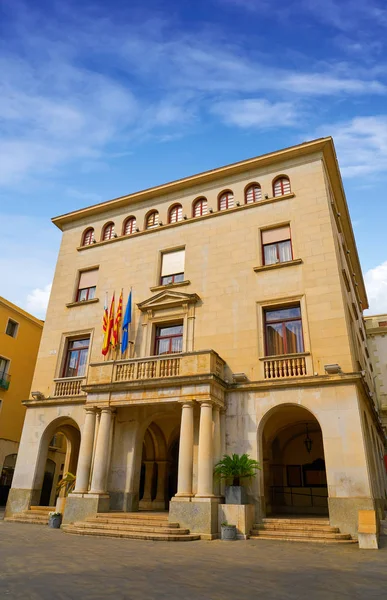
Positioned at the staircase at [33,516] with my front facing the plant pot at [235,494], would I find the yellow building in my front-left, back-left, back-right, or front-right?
back-left

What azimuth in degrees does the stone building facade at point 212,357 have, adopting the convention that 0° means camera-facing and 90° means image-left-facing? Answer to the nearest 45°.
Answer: approximately 45°

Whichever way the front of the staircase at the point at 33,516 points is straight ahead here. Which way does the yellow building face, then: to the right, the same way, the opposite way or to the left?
to the left

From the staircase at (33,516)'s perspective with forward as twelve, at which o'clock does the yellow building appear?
The yellow building is roughly at 4 o'clock from the staircase.

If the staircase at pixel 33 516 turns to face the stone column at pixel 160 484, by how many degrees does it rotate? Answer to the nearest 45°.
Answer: approximately 135° to its left

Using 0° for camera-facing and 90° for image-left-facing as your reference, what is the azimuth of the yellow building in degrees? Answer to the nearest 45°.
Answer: approximately 315°

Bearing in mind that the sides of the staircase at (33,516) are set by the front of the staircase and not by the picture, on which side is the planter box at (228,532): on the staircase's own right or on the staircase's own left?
on the staircase's own left

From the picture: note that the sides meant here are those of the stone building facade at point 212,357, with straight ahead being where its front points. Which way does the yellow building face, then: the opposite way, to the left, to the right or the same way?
to the left
